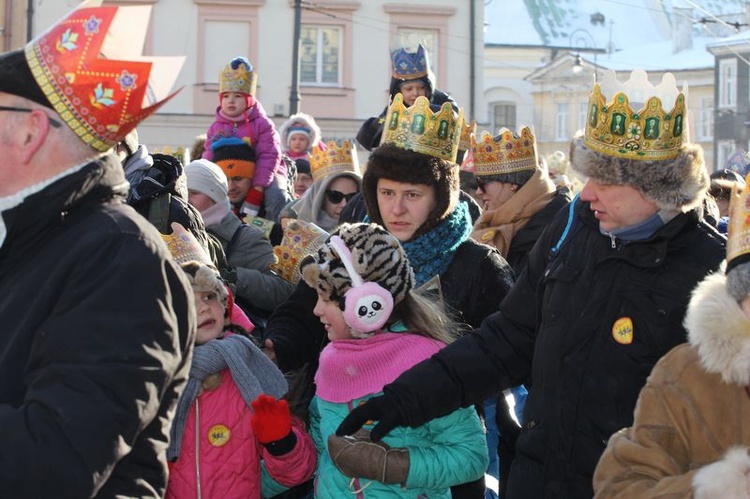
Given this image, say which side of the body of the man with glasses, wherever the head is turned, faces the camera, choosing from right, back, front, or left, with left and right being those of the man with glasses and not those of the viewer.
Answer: left
